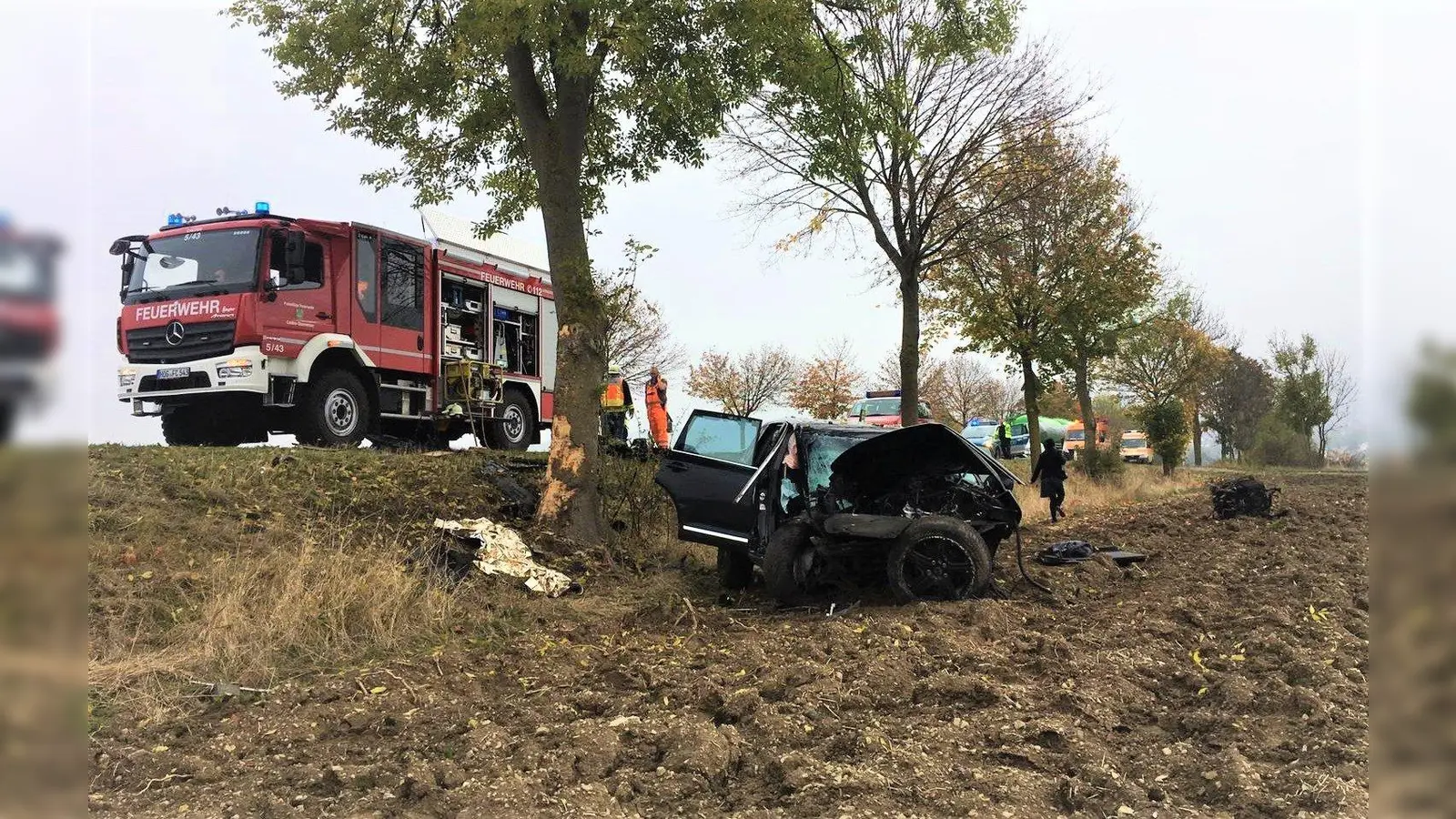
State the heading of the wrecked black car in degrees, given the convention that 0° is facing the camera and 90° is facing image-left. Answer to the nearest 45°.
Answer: approximately 315°

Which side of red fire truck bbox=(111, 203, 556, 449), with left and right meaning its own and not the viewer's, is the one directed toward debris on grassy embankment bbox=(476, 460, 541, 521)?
left

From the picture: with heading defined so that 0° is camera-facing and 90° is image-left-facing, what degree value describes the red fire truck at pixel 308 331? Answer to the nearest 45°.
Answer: approximately 45°

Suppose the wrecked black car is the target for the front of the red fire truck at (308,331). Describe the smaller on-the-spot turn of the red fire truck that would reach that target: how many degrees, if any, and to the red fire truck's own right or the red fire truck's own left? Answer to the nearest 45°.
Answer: approximately 90° to the red fire truck's own left

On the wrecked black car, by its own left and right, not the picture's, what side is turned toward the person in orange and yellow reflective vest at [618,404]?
back
